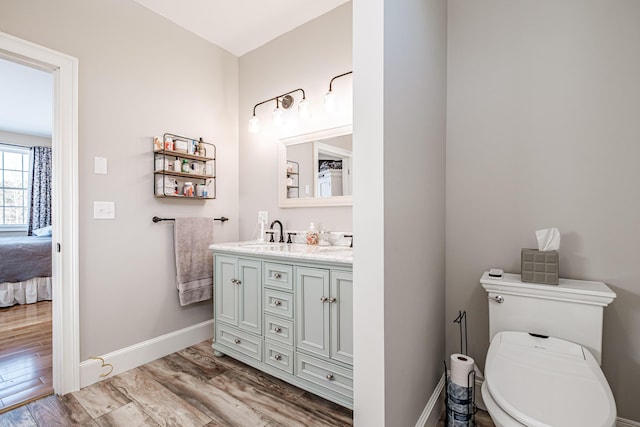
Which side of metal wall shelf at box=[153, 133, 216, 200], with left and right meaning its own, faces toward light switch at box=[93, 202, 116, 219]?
right

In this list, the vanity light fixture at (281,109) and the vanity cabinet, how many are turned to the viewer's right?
0

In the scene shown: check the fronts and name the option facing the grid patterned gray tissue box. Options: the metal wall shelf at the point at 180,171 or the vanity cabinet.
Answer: the metal wall shelf

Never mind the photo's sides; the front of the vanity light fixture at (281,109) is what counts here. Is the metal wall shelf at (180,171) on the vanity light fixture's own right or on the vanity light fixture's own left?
on the vanity light fixture's own right

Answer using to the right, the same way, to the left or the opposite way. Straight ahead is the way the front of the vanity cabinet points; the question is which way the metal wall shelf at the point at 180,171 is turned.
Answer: to the left

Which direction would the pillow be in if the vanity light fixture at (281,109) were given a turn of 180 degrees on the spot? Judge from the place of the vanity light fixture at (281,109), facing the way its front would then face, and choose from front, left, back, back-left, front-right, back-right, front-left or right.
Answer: left

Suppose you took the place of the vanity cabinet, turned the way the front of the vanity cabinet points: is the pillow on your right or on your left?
on your right

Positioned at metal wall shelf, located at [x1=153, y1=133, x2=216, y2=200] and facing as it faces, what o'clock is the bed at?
The bed is roughly at 6 o'clock from the metal wall shelf.

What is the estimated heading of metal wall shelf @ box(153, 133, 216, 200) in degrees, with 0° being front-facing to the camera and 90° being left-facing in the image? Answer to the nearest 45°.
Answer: approximately 315°

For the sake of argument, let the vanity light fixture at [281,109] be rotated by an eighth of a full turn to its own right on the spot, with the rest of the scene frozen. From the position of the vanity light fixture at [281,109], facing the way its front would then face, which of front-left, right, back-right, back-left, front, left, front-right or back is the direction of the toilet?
back-left

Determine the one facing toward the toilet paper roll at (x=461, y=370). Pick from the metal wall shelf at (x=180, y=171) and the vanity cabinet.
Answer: the metal wall shelf

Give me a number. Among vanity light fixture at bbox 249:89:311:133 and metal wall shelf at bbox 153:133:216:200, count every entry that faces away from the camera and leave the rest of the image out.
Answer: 0

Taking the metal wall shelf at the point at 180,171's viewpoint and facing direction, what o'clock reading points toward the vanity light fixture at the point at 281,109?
The vanity light fixture is roughly at 11 o'clock from the metal wall shelf.

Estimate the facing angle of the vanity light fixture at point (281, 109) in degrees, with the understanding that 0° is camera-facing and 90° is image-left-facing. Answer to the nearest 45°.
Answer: approximately 45°
